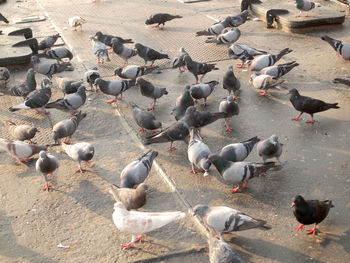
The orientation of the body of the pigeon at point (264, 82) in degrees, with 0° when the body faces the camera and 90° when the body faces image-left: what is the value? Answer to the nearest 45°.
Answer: approximately 90°

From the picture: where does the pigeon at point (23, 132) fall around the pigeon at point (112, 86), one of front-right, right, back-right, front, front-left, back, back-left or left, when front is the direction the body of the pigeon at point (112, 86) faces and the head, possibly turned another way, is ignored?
front-left

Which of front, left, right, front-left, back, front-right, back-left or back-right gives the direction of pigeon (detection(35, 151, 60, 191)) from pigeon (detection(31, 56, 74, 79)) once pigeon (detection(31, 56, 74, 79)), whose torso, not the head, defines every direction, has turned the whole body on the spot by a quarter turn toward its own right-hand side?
back

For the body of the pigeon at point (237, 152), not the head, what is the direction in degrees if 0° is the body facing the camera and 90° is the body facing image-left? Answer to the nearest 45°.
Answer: approximately 45°

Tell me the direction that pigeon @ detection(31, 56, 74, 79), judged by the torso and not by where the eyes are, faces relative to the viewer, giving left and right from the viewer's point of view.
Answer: facing to the left of the viewer

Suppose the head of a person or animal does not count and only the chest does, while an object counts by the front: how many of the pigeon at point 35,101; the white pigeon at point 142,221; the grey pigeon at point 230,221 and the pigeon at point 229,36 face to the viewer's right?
2

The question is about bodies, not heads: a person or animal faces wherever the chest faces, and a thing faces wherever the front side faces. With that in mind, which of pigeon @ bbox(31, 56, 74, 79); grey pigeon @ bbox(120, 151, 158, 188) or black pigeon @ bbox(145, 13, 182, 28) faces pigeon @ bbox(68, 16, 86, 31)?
black pigeon @ bbox(145, 13, 182, 28)

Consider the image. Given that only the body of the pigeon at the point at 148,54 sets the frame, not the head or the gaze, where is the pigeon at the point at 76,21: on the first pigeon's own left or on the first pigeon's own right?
on the first pigeon's own right

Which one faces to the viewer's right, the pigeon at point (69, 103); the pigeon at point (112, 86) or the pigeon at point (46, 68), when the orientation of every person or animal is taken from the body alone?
the pigeon at point (69, 103)

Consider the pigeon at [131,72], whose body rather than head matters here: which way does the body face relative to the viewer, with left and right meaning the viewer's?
facing to the left of the viewer
